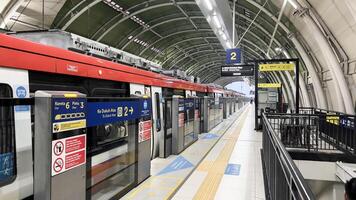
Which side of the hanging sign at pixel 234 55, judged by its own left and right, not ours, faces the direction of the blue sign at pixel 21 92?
front

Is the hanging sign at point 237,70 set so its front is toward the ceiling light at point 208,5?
yes

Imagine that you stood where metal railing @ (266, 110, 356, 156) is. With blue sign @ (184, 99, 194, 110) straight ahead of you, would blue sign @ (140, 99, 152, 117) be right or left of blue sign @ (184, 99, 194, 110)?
left

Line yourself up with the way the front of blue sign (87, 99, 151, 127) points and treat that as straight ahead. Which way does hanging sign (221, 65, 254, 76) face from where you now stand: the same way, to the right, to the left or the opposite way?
to the right

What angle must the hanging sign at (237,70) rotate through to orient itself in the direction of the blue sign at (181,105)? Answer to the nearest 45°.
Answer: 0° — it already faces it

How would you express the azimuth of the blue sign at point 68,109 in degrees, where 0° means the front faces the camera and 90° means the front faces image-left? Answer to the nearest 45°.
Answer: approximately 315°

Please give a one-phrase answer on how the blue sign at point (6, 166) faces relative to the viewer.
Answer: facing the viewer and to the right of the viewer

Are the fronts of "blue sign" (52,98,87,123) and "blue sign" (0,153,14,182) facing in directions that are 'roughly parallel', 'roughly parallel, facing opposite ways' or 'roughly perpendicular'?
roughly parallel

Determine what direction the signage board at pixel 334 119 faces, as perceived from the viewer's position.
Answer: facing the viewer and to the left of the viewer

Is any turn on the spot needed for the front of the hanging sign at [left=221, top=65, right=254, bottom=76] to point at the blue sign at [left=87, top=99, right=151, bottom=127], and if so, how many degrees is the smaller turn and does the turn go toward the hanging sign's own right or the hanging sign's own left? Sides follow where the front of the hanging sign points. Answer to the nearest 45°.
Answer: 0° — it already faces it

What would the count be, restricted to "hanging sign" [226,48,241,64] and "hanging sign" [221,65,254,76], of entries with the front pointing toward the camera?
2

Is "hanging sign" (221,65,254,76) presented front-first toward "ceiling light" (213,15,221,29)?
yes

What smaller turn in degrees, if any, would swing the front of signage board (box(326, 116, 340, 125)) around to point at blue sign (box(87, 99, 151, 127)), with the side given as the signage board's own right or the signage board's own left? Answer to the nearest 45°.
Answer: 0° — it already faces it

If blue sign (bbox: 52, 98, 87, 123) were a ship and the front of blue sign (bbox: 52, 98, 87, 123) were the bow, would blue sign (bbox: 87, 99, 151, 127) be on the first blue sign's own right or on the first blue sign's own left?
on the first blue sign's own left

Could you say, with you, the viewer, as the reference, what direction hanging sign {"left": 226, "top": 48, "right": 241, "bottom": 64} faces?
facing the viewer

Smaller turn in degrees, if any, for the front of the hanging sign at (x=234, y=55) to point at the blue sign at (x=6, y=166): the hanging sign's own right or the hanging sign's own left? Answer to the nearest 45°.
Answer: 0° — it already faces it

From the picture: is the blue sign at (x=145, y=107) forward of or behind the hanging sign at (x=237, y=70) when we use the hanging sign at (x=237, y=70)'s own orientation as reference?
forward

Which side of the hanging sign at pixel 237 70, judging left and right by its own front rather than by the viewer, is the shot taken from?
front
